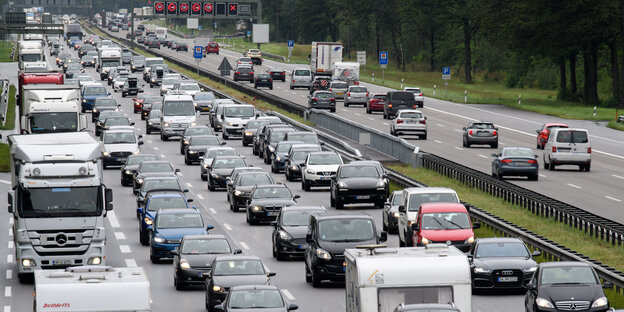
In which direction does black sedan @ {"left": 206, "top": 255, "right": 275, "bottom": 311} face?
toward the camera

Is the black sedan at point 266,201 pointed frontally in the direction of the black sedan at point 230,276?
yes

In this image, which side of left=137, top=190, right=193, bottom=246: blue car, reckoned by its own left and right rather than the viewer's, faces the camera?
front

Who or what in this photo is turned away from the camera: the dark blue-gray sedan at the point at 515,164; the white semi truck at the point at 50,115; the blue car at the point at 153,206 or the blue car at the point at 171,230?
the dark blue-gray sedan

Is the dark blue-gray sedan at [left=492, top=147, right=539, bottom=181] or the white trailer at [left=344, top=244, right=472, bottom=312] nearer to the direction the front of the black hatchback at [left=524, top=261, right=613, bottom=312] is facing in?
the white trailer

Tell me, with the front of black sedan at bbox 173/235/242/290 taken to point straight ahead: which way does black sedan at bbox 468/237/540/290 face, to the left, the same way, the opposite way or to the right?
the same way

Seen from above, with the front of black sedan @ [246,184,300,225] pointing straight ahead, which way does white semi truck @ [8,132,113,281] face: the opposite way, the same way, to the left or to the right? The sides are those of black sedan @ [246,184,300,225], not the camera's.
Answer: the same way

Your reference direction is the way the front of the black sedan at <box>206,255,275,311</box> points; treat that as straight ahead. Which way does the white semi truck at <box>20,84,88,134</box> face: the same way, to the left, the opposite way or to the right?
the same way

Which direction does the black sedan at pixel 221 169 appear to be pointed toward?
toward the camera

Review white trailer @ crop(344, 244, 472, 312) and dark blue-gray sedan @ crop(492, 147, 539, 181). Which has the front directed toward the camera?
the white trailer

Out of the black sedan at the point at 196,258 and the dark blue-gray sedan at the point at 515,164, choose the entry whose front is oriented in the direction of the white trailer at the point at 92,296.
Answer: the black sedan at the point at 196,258

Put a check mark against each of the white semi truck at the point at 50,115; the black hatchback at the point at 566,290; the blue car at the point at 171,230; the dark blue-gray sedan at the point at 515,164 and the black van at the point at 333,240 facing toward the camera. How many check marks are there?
4

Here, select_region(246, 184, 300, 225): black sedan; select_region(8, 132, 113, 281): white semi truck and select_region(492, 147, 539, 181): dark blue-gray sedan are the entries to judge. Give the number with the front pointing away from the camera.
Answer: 1

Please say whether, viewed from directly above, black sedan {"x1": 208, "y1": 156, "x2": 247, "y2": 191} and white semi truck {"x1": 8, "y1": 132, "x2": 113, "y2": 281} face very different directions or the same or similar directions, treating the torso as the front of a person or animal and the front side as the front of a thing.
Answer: same or similar directions

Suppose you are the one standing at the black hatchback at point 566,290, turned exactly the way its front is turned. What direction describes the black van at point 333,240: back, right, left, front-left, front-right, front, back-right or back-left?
back-right

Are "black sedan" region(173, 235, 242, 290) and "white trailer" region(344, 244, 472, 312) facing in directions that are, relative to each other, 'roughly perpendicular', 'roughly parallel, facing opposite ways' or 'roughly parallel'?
roughly parallel

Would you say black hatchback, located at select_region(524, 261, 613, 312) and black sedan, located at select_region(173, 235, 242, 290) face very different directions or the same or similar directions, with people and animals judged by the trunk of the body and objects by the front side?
same or similar directions

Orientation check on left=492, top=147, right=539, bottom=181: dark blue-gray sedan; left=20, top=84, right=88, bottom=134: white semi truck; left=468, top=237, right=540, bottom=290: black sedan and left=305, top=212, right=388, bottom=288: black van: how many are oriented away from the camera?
1

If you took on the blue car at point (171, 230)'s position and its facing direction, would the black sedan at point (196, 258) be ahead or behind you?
ahead

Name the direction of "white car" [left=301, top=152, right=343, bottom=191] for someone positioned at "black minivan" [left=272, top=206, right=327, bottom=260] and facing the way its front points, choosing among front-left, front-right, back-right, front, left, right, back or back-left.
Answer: back

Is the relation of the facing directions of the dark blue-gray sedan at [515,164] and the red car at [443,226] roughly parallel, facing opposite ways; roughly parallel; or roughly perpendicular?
roughly parallel, facing opposite ways

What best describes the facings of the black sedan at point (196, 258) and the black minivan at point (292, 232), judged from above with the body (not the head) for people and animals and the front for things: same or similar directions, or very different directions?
same or similar directions

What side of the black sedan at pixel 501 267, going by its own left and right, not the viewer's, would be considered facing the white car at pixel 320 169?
back
